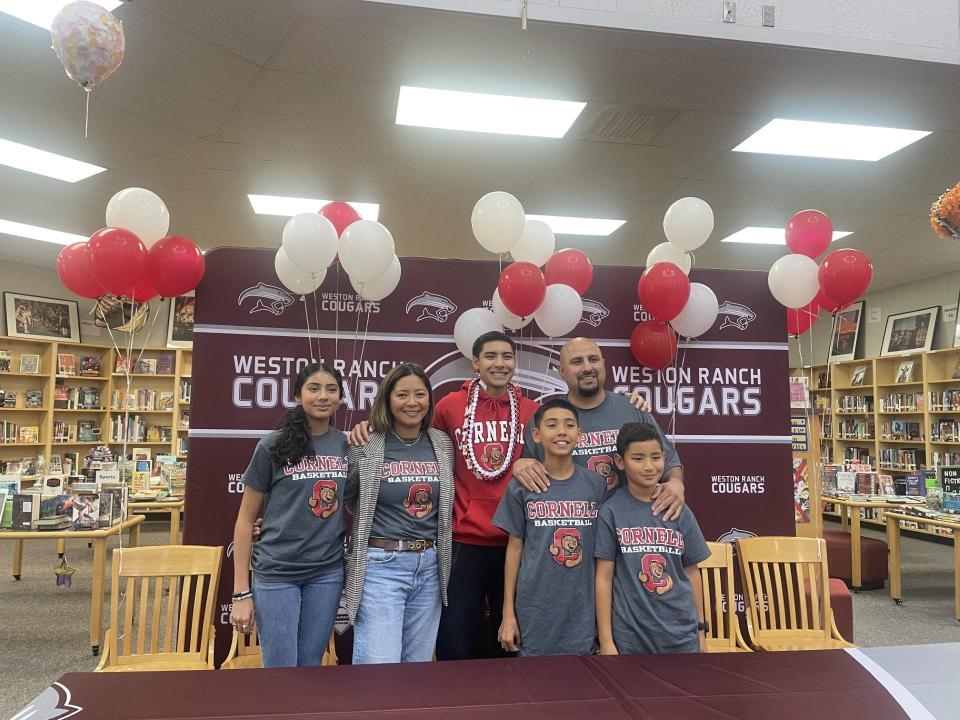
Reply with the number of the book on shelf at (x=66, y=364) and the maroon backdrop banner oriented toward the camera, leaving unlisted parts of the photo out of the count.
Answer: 2

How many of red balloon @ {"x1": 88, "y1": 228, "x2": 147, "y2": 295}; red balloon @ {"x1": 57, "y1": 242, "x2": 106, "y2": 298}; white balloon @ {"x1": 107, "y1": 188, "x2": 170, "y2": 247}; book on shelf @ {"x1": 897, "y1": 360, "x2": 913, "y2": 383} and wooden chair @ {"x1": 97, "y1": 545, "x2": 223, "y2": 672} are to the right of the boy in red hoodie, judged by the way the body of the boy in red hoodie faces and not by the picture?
4

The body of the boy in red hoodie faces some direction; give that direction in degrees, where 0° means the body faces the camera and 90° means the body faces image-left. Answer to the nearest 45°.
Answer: approximately 0°

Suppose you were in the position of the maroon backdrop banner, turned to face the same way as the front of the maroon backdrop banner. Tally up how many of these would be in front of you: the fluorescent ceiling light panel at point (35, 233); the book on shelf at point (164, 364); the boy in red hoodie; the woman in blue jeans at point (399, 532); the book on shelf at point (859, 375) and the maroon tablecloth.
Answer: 3

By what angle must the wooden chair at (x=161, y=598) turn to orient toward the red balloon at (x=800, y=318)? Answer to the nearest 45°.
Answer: approximately 90° to its left

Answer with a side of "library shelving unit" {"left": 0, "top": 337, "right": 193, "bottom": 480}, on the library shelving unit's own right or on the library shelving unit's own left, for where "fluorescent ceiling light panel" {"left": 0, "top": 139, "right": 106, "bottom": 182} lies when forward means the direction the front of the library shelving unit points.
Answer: on the library shelving unit's own right

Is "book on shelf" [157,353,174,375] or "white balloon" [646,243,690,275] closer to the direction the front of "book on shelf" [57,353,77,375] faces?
the white balloon
